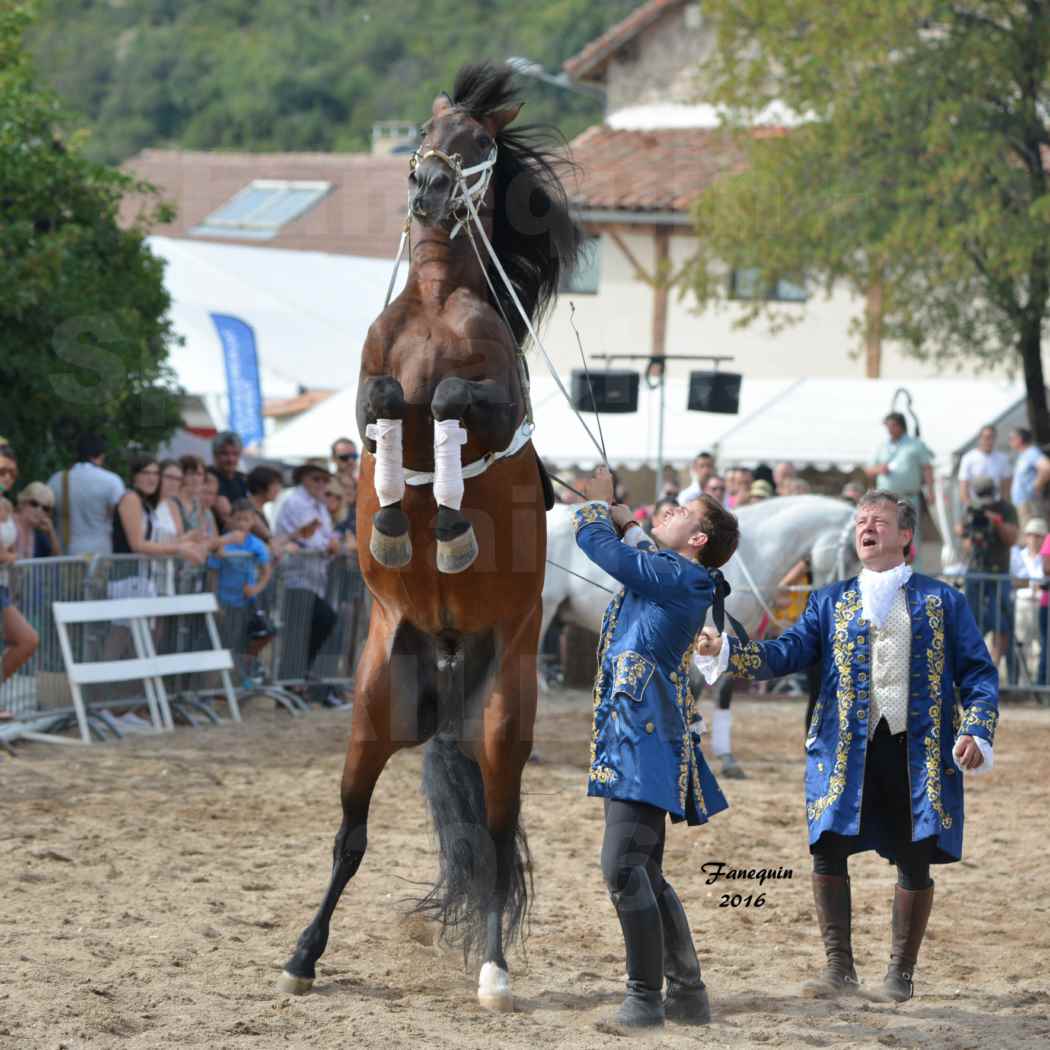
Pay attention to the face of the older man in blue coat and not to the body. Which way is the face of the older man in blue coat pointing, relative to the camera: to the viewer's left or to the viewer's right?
to the viewer's left

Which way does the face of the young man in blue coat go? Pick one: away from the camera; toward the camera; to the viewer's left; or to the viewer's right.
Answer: to the viewer's left

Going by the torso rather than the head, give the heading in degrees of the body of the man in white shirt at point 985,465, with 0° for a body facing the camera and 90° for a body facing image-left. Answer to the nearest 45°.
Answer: approximately 0°

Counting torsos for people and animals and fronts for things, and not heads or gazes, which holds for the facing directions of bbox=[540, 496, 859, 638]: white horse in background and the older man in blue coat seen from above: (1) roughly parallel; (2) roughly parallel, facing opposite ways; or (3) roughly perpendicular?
roughly perpendicular

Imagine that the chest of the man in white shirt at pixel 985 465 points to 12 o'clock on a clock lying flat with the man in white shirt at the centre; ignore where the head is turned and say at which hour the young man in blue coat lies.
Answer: The young man in blue coat is roughly at 12 o'clock from the man in white shirt.

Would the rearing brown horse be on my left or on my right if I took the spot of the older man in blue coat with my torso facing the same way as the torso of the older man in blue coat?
on my right

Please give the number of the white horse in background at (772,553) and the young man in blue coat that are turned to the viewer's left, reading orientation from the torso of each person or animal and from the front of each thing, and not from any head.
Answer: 1

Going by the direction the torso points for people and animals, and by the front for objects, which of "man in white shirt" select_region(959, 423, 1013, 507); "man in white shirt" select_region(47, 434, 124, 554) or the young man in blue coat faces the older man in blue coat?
"man in white shirt" select_region(959, 423, 1013, 507)

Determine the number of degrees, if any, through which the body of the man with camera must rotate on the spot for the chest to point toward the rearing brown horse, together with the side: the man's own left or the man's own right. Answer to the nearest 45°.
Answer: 0° — they already face it

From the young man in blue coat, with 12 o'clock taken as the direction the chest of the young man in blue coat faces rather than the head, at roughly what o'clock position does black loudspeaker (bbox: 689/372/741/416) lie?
The black loudspeaker is roughly at 3 o'clock from the young man in blue coat.

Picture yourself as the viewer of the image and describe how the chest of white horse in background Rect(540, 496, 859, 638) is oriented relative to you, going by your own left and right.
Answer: facing to the right of the viewer
